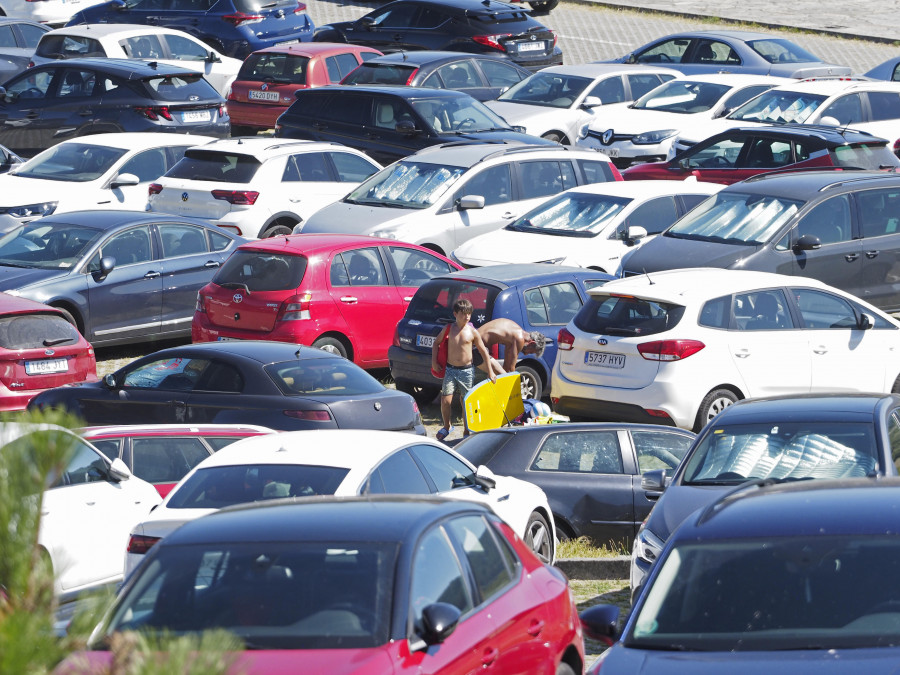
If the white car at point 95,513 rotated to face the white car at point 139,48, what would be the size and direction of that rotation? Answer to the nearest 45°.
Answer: approximately 45° to its left

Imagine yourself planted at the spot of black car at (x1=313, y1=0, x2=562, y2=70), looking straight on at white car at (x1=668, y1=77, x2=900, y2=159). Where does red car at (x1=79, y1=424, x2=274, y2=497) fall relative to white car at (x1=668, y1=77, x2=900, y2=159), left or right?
right

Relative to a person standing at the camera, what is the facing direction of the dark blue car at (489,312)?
facing away from the viewer and to the right of the viewer

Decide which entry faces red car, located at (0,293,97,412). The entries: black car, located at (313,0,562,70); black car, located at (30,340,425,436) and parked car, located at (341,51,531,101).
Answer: black car, located at (30,340,425,436)

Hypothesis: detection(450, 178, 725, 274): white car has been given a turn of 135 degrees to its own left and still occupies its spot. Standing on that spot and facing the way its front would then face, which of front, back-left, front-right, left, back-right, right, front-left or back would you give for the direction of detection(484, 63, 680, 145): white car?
left

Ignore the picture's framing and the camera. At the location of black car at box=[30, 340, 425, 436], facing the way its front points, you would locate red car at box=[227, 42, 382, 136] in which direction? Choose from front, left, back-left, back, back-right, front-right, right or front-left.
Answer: front-right

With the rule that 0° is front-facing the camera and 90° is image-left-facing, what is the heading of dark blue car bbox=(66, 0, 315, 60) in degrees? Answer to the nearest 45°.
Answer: approximately 135°

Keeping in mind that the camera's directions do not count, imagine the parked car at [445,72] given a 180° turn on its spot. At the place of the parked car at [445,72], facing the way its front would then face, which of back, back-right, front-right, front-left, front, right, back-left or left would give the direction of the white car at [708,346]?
front-left

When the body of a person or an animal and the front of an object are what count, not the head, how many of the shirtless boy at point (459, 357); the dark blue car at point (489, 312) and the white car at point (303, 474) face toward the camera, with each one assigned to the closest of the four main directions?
1

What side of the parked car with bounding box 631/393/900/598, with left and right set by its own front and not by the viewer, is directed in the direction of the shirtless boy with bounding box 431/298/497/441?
back

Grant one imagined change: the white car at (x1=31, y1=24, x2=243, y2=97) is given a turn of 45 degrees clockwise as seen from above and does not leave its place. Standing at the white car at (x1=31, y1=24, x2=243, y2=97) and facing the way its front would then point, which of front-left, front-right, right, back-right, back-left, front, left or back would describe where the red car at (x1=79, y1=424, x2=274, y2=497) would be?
right

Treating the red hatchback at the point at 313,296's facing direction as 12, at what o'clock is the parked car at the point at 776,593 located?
The parked car is roughly at 4 o'clock from the red hatchback.

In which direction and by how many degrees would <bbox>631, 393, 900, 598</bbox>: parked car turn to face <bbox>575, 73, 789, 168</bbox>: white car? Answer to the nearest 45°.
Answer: approximately 135° to its right

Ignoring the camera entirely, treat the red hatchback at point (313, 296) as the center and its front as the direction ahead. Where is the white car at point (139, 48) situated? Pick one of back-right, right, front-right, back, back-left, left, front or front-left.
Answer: front-left

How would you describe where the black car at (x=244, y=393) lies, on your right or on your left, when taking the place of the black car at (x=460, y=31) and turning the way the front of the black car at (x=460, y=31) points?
on your left

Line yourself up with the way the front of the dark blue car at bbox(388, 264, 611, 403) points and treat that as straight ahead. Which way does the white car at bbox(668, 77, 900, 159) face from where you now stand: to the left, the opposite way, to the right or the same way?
the opposite way

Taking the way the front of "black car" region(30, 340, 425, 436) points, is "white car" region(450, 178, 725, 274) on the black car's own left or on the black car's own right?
on the black car's own right
